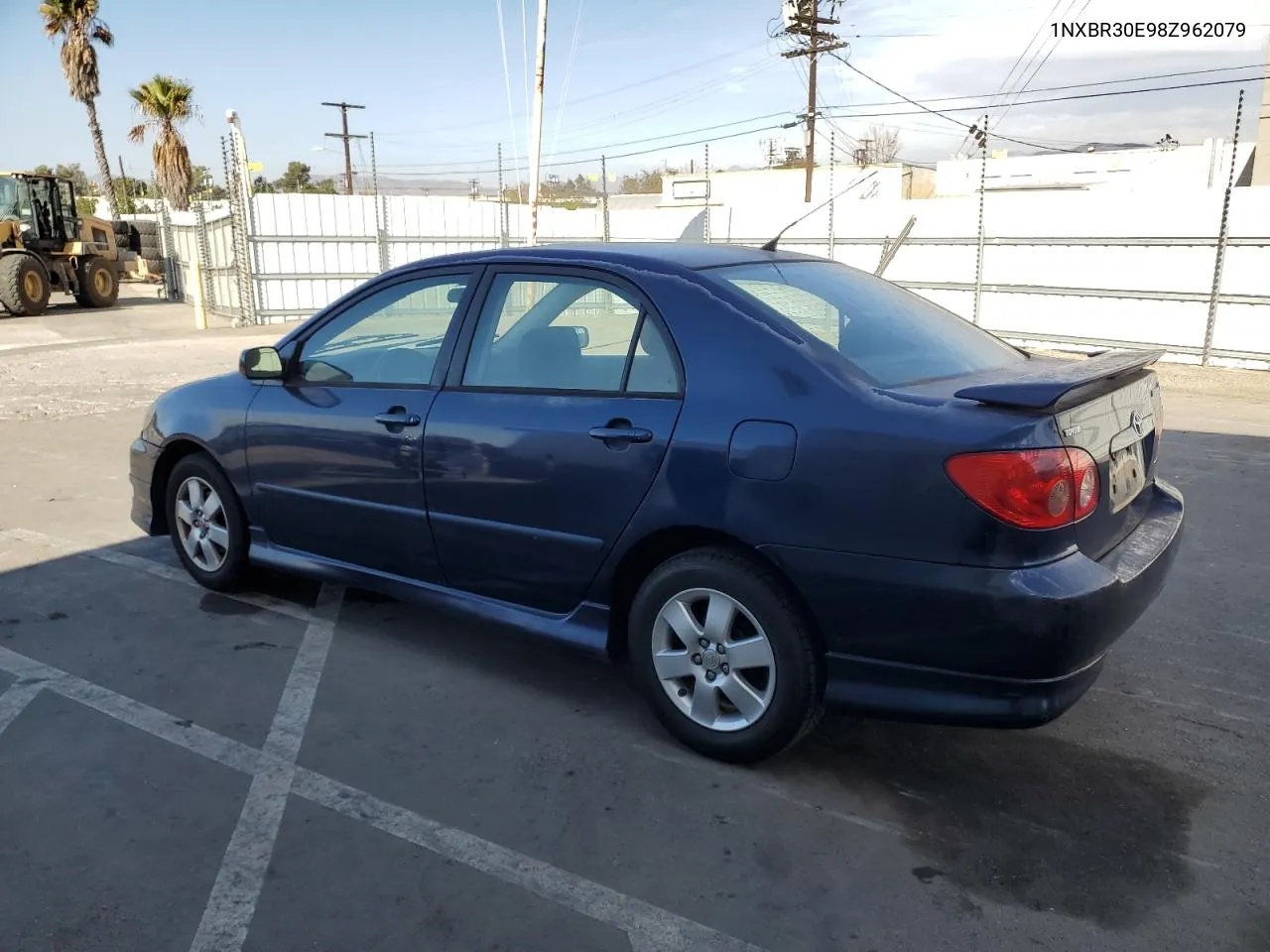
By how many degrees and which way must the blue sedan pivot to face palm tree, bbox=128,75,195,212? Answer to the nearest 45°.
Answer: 0° — it already faces it

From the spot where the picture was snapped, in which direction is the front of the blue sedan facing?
facing away from the viewer and to the left of the viewer

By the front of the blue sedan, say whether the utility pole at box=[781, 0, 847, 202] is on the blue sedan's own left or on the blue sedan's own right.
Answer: on the blue sedan's own right

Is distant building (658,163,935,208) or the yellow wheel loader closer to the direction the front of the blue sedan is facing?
the yellow wheel loader

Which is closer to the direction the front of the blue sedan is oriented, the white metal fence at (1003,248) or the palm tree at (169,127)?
the palm tree

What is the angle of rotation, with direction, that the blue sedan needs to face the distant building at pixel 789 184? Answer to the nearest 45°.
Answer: approximately 45° to its right

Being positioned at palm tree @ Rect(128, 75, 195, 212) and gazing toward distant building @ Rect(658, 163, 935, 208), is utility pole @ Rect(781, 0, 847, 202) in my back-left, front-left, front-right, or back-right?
front-right

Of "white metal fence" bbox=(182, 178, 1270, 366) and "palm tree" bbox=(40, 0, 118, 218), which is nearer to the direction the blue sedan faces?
the palm tree

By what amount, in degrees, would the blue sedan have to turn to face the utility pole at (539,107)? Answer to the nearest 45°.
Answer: approximately 45° to its right

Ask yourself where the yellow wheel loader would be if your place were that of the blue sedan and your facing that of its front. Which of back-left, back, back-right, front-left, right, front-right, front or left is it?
front

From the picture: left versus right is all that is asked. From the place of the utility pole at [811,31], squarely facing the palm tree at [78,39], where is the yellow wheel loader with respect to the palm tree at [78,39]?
left

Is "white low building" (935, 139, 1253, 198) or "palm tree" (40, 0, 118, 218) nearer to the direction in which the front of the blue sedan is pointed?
the palm tree
